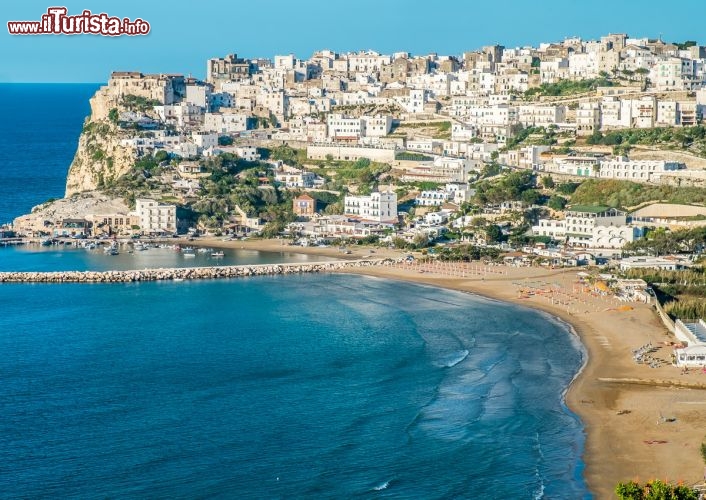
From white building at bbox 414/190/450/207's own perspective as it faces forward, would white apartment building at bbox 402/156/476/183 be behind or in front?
behind

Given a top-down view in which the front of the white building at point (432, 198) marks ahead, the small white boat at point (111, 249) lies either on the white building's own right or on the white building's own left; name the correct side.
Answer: on the white building's own right

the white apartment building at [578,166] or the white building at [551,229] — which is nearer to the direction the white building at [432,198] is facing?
the white building

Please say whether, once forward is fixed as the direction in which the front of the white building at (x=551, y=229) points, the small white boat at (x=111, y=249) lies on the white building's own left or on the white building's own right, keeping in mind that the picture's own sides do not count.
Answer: on the white building's own right

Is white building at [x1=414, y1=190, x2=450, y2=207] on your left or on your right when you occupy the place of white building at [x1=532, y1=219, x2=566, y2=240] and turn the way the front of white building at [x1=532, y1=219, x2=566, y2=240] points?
on your right

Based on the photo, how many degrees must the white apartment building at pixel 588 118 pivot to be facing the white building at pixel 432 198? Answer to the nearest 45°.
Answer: approximately 45° to its right

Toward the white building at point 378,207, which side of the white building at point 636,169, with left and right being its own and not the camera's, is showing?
right

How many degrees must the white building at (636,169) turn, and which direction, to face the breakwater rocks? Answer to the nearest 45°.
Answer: approximately 45° to its right

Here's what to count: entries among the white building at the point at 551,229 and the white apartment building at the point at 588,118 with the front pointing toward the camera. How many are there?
2

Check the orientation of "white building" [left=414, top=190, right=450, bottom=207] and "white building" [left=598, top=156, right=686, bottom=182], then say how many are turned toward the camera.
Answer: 2

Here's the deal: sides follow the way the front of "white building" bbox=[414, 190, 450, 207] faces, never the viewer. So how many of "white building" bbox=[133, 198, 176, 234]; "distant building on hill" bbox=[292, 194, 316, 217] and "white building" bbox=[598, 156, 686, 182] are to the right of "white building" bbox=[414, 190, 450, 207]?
2

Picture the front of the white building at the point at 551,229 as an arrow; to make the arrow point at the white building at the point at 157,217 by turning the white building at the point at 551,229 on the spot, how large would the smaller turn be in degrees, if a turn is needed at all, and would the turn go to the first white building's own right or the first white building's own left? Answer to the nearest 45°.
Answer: approximately 90° to the first white building's own right

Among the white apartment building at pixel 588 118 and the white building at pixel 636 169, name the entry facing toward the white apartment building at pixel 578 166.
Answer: the white apartment building at pixel 588 118
